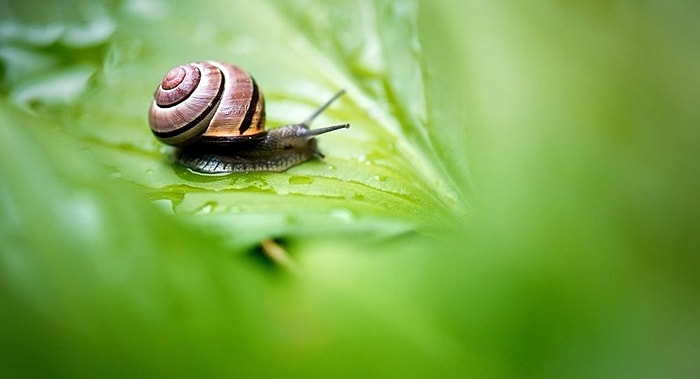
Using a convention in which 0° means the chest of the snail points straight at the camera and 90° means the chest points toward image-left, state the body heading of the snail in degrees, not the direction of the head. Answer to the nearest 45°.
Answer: approximately 270°
